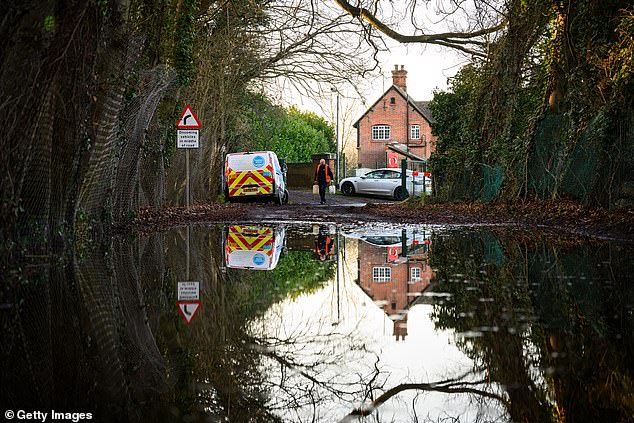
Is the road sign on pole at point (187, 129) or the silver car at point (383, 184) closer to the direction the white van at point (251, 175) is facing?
the silver car

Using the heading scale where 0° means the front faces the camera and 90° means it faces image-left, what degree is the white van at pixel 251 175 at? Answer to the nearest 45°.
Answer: approximately 180°

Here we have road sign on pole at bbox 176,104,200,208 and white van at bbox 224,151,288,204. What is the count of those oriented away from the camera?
1

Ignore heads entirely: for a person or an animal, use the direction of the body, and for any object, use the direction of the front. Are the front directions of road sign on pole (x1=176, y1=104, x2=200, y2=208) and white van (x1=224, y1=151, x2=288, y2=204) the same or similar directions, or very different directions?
very different directions

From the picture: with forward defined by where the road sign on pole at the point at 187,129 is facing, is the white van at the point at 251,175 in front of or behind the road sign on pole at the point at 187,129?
behind

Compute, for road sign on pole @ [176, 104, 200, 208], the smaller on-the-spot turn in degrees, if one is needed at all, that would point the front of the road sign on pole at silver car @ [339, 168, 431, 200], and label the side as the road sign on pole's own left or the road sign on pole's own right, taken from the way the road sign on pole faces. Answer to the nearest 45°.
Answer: approximately 135° to the road sign on pole's own left

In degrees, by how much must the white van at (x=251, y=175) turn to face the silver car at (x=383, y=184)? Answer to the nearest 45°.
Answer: approximately 45° to its right

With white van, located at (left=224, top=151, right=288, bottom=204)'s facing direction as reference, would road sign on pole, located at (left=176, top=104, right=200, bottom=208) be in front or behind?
behind
